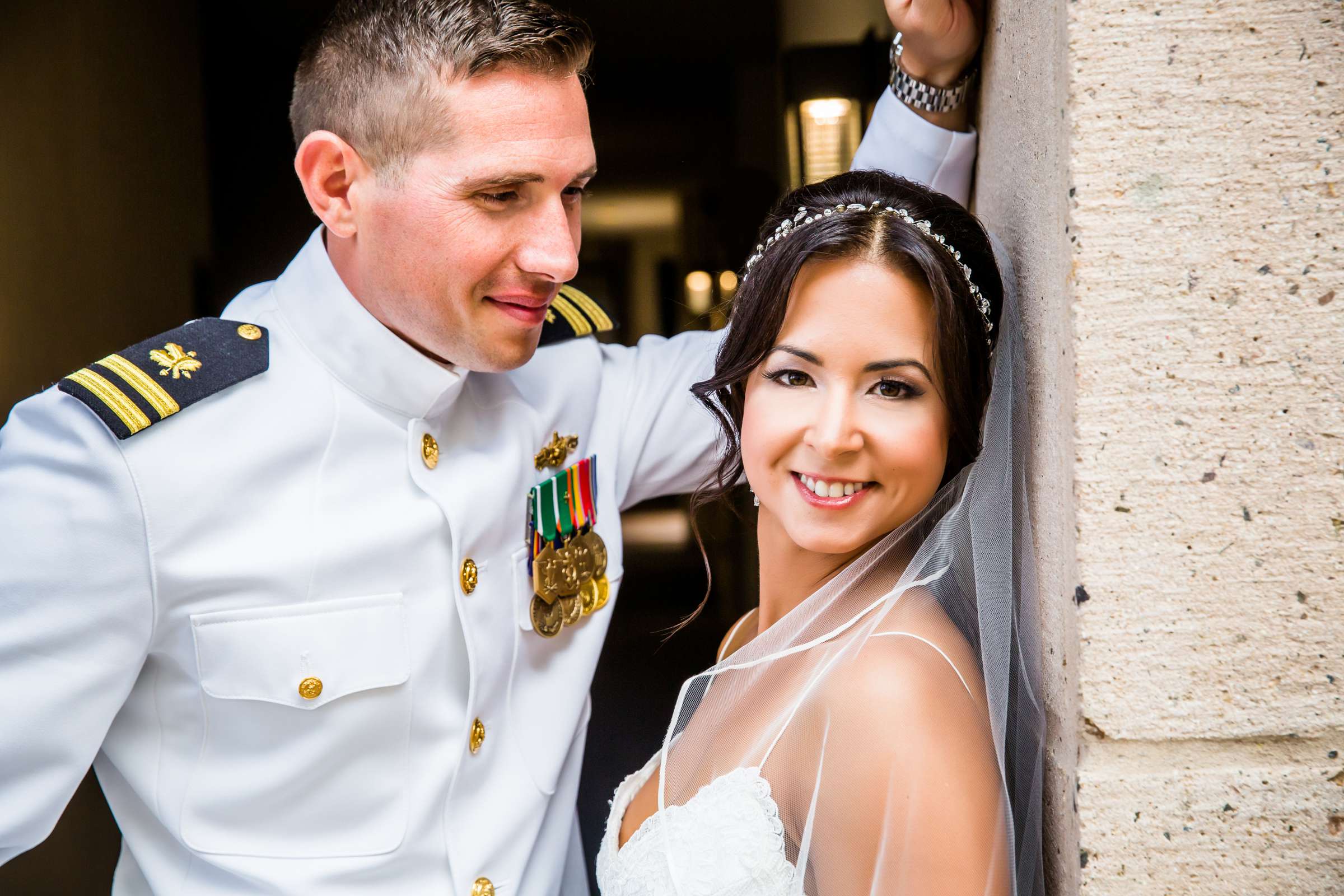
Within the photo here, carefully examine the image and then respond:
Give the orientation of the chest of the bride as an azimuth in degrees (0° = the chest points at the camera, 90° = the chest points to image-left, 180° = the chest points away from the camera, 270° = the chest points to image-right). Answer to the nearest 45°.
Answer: approximately 45°

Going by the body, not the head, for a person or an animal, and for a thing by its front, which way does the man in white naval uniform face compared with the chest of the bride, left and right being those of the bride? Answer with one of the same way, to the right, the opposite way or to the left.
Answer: to the left

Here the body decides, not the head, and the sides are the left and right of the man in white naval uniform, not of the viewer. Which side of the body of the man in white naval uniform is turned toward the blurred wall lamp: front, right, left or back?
left

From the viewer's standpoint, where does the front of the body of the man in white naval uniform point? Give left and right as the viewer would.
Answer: facing the viewer and to the right of the viewer

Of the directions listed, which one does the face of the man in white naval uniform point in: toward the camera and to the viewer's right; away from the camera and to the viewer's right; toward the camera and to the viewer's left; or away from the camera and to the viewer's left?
toward the camera and to the viewer's right

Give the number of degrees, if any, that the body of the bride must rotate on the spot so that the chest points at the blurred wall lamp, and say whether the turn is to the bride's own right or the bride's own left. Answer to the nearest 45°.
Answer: approximately 135° to the bride's own right

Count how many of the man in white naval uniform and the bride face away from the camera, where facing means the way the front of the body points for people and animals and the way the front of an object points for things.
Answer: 0
